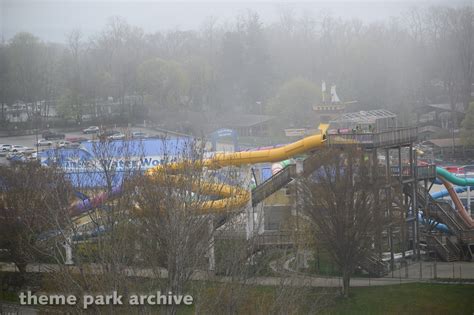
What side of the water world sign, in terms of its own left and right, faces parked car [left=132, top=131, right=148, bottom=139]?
back

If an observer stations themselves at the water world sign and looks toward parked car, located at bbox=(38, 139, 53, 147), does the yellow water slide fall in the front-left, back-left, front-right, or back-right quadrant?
back-right

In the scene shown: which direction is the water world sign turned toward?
toward the camera

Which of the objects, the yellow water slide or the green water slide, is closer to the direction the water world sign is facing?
the yellow water slide

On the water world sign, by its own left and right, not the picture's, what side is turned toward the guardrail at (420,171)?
left

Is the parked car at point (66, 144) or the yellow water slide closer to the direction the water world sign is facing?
the yellow water slide

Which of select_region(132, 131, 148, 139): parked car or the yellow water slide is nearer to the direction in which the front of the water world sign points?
the yellow water slide

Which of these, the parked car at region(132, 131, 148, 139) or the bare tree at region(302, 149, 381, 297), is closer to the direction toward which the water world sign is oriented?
the bare tree

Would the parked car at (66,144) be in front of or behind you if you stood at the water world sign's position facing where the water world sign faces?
behind

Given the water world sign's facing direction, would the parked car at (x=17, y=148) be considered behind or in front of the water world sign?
behind

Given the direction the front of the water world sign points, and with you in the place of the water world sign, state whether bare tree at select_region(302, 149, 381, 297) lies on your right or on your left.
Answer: on your left

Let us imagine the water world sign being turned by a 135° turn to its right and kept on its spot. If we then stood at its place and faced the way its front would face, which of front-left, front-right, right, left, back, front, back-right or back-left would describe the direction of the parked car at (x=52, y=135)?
front-right

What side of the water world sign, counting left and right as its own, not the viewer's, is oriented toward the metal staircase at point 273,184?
left

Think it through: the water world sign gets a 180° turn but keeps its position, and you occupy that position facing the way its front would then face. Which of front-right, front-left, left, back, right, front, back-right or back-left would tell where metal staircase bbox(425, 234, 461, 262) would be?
right
